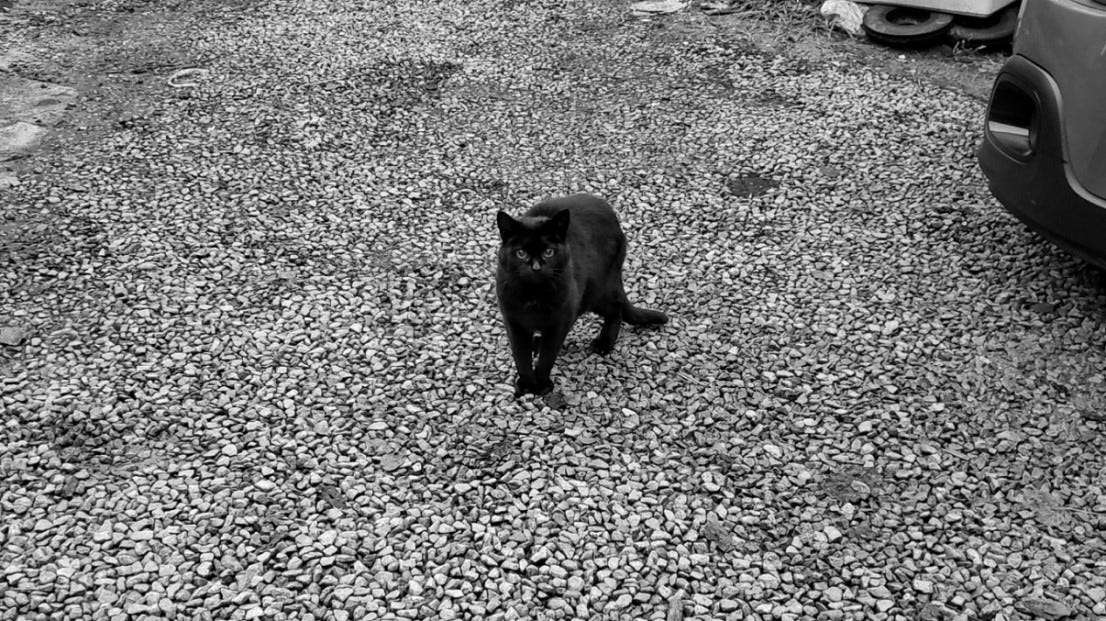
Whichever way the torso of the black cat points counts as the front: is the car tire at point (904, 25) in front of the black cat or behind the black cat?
behind

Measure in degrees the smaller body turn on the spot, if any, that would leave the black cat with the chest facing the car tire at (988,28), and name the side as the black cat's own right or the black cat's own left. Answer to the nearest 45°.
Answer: approximately 180°

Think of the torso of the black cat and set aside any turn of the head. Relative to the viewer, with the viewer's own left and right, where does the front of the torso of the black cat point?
facing the viewer and to the left of the viewer

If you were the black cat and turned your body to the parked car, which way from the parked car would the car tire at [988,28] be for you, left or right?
left

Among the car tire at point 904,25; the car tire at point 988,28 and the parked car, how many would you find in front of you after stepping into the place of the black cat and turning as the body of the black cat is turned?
0

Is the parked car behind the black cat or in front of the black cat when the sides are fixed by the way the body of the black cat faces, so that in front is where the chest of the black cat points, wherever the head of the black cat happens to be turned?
behind
